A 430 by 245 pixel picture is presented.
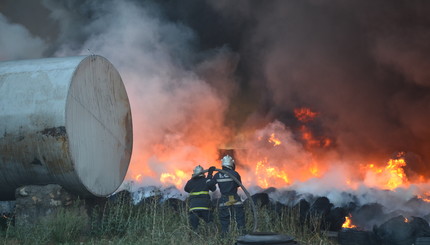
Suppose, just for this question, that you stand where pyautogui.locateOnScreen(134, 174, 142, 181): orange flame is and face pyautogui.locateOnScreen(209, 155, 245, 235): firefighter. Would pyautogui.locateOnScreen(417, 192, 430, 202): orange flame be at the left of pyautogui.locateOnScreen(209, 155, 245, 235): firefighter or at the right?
left

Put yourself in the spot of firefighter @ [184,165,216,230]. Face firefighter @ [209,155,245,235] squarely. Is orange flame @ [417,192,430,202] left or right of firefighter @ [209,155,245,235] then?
left

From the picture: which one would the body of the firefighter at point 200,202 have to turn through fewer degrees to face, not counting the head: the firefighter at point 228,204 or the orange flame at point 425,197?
the orange flame

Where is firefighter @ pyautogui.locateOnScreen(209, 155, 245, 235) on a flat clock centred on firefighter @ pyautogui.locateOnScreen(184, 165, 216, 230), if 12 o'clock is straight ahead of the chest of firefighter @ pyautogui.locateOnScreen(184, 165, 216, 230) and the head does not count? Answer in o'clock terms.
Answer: firefighter @ pyautogui.locateOnScreen(209, 155, 245, 235) is roughly at 4 o'clock from firefighter @ pyautogui.locateOnScreen(184, 165, 216, 230).

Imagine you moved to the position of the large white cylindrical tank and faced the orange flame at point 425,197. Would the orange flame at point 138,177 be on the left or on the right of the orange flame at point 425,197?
left

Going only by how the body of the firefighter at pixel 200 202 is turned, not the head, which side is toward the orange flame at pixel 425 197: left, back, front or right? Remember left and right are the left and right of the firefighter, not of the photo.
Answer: right

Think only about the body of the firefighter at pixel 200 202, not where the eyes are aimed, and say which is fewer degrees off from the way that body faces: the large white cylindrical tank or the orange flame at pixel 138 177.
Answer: the orange flame

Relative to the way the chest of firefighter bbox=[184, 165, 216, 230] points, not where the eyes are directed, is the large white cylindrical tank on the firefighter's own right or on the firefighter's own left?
on the firefighter's own left

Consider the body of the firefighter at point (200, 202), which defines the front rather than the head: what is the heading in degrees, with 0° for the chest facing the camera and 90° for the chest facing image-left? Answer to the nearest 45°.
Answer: approximately 180°
